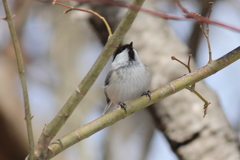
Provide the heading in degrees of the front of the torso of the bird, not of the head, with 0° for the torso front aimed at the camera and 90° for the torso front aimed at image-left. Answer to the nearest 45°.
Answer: approximately 315°
